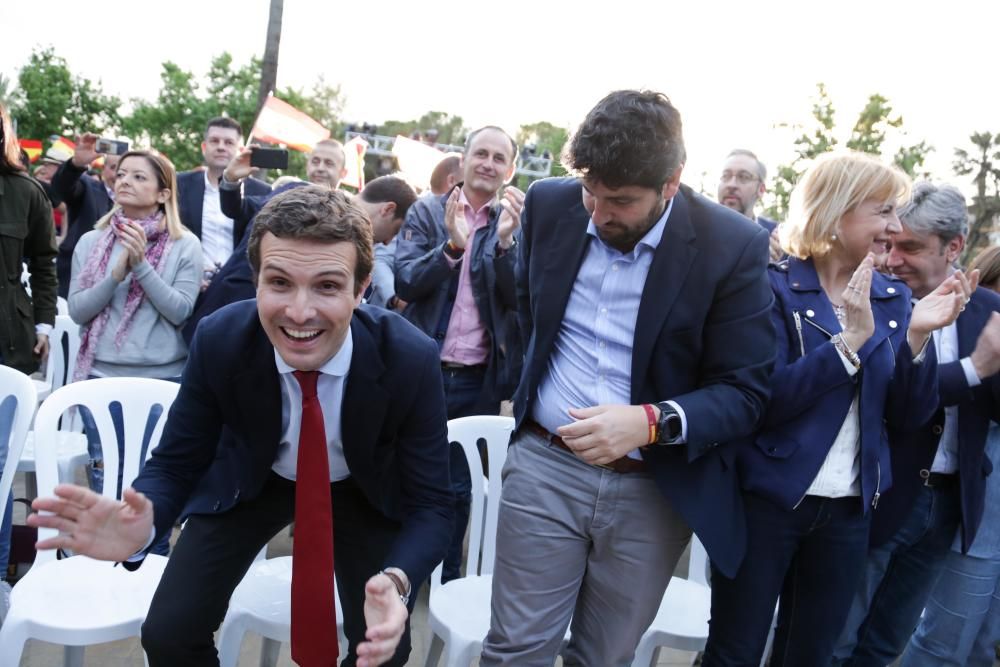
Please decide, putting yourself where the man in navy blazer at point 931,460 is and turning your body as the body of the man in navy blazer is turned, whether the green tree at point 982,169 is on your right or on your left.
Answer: on your right

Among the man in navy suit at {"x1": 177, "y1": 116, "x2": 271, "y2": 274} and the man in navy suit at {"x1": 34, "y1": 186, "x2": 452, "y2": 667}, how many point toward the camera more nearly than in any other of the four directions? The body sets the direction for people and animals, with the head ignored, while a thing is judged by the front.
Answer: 2

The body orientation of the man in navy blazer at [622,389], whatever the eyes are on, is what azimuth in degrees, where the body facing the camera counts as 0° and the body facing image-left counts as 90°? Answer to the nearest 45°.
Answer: approximately 45°

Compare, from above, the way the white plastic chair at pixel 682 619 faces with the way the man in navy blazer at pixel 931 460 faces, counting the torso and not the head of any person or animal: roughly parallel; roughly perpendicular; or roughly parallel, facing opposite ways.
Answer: roughly parallel

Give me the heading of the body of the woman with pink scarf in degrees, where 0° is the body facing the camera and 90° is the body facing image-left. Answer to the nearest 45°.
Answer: approximately 45°

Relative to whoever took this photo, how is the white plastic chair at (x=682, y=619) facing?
facing the viewer and to the left of the viewer

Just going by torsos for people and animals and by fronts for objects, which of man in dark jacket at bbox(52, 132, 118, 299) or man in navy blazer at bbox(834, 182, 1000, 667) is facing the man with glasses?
the man in dark jacket

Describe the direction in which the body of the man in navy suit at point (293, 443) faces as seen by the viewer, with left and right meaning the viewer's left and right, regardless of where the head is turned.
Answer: facing the viewer

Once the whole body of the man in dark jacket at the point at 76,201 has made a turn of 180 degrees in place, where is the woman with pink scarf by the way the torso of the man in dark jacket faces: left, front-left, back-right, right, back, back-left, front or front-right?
back-left

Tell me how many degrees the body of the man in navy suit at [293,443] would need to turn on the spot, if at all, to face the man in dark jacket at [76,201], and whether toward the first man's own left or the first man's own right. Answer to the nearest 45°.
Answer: approximately 180°

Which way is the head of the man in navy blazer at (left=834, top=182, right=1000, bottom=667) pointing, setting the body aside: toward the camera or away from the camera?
toward the camera

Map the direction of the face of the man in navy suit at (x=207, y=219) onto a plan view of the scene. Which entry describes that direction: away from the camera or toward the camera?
toward the camera

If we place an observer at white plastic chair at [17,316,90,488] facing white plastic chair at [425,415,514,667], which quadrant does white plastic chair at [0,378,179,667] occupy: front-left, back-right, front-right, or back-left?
front-right

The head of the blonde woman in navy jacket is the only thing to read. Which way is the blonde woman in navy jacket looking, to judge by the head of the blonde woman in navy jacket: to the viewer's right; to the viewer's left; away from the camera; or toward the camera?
to the viewer's right
